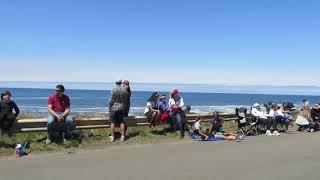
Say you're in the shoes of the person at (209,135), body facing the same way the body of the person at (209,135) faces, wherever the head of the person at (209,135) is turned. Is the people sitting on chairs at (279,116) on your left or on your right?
on your left

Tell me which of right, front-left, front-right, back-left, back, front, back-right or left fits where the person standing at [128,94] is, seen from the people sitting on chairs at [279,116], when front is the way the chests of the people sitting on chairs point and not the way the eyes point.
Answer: right

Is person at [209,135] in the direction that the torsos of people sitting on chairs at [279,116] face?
no

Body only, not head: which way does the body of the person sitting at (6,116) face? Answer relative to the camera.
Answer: toward the camera

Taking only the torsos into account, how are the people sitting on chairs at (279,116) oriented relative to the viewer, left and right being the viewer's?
facing the viewer and to the right of the viewer

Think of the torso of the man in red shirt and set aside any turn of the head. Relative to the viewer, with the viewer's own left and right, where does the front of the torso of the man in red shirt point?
facing the viewer

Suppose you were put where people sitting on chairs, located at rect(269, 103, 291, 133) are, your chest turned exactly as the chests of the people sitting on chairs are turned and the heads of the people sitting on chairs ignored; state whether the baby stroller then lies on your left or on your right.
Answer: on your right

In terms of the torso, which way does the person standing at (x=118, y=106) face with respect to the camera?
away from the camera

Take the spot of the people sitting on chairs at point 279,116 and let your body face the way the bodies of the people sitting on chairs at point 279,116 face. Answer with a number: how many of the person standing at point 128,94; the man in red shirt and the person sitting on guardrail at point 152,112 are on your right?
3

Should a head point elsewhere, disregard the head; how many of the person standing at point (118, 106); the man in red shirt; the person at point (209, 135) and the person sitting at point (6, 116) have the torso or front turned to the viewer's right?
1
